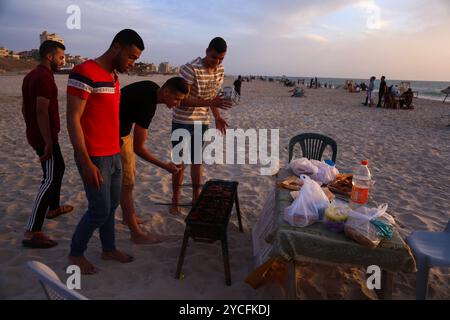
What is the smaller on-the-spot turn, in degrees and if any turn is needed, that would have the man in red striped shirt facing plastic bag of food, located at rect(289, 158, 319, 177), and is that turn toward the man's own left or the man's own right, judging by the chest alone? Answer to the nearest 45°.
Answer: approximately 45° to the man's own left

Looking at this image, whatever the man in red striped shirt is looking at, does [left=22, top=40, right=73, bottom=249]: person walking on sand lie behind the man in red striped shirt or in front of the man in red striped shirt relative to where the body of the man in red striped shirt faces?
behind

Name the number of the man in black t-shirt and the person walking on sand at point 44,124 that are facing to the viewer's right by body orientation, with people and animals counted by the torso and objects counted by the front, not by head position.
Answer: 2

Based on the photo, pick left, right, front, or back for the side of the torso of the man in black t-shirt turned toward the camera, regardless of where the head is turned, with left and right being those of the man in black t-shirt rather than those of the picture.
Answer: right

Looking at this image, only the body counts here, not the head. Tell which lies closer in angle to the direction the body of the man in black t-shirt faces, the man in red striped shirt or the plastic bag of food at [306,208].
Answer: the plastic bag of food

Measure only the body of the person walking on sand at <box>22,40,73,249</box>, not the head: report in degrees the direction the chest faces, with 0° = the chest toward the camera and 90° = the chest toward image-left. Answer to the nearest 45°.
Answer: approximately 270°

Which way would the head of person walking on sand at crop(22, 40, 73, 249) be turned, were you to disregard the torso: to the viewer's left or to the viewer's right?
to the viewer's right

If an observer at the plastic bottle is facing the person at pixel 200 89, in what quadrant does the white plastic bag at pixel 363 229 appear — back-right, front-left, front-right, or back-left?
back-left
